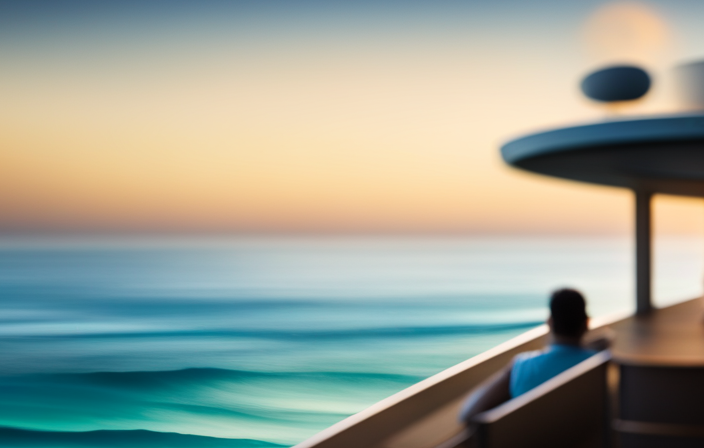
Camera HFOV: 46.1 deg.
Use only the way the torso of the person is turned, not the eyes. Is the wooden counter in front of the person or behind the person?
in front

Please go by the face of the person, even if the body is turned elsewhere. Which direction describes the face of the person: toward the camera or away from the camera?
away from the camera

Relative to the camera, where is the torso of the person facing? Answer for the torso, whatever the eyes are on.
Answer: away from the camera
